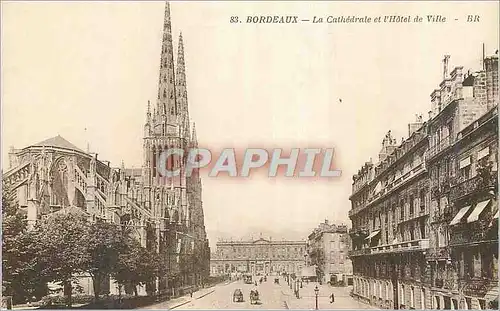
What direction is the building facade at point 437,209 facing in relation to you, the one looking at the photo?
facing the viewer and to the left of the viewer

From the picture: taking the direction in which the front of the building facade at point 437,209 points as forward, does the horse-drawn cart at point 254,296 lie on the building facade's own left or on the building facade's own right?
on the building facade's own right

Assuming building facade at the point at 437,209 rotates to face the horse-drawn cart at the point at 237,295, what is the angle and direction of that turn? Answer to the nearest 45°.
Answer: approximately 45° to its right
